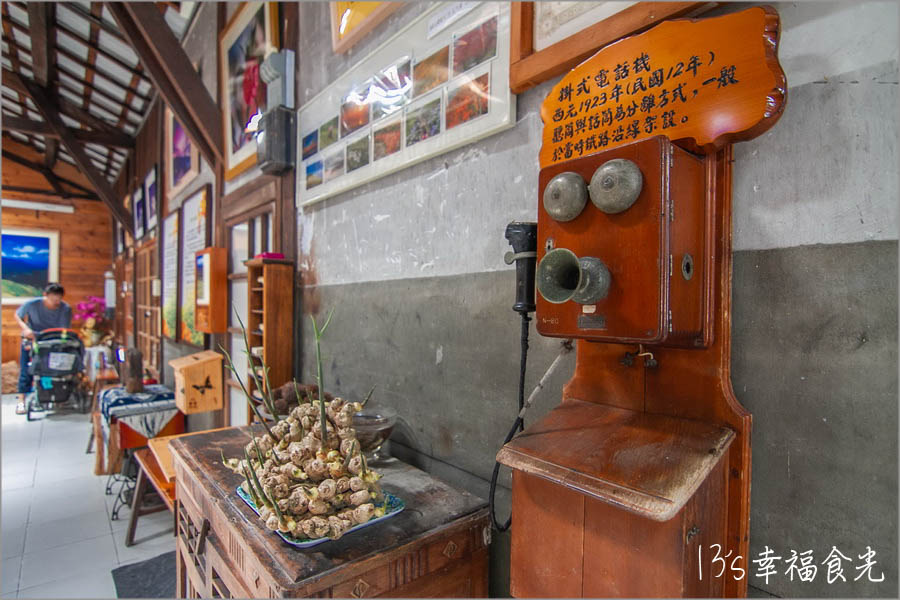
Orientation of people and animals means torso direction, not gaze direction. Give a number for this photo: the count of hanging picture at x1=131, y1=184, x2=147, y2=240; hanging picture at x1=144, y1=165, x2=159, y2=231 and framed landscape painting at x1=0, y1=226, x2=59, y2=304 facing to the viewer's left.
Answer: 2

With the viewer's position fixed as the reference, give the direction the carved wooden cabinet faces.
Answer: facing the viewer and to the left of the viewer

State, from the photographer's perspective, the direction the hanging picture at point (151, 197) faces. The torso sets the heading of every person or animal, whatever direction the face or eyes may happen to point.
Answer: facing to the left of the viewer

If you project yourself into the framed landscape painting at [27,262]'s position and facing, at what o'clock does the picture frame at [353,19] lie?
The picture frame is roughly at 12 o'clock from the framed landscape painting.

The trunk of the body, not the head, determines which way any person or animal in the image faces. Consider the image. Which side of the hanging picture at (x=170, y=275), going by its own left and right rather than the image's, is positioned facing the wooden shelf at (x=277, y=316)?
left

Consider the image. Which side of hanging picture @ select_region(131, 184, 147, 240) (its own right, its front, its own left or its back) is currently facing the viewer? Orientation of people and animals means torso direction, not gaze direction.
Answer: left

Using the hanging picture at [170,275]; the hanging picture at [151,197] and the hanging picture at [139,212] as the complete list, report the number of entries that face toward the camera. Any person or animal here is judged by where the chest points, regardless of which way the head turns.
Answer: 0

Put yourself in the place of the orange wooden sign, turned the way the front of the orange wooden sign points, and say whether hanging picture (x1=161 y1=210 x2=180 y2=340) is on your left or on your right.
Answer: on your right

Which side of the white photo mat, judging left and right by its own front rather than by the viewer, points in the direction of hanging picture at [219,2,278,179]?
right

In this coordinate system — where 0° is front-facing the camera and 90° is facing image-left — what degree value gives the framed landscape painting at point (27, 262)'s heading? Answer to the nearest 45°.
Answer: approximately 0°
